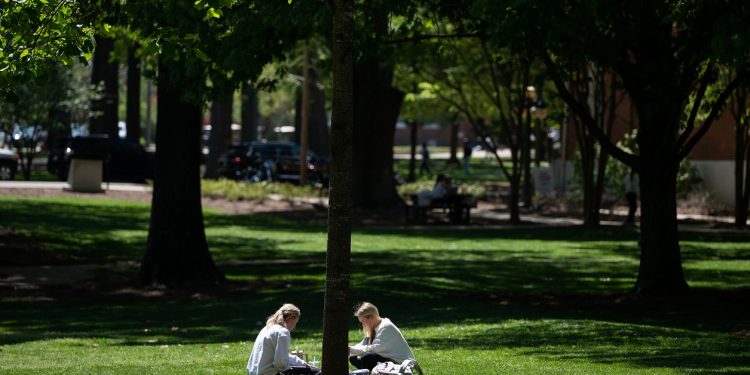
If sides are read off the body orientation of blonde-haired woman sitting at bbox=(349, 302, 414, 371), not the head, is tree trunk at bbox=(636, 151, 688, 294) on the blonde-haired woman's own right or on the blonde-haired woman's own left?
on the blonde-haired woman's own right

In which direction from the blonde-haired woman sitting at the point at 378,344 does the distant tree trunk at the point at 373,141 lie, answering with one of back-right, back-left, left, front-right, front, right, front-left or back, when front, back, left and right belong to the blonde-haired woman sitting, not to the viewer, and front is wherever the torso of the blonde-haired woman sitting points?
right

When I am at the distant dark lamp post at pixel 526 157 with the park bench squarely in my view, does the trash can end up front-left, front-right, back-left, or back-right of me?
front-right

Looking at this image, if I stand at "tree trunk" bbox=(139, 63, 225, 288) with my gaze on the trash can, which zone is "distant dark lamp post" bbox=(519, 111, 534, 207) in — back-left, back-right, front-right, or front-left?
front-right

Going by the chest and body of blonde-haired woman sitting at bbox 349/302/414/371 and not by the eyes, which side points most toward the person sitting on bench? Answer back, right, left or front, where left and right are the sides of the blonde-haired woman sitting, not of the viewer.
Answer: right

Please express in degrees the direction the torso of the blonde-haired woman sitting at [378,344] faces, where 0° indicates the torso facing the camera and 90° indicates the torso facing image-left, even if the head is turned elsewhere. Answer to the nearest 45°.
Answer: approximately 90°

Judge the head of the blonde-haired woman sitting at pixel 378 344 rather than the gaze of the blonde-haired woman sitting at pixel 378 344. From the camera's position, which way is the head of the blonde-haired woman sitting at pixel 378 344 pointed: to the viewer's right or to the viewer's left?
to the viewer's left

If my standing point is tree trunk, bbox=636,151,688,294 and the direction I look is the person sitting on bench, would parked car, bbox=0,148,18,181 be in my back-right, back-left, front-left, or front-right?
front-left

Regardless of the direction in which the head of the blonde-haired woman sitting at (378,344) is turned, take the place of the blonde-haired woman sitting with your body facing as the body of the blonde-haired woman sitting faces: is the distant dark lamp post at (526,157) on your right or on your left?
on your right

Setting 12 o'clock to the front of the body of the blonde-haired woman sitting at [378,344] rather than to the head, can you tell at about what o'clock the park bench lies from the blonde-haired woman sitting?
The park bench is roughly at 3 o'clock from the blonde-haired woman sitting.

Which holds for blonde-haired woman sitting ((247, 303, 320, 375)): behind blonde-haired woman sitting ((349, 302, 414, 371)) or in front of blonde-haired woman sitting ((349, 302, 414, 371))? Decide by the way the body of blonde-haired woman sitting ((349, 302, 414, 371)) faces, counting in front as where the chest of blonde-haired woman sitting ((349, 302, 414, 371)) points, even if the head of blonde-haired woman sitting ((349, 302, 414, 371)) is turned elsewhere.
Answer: in front

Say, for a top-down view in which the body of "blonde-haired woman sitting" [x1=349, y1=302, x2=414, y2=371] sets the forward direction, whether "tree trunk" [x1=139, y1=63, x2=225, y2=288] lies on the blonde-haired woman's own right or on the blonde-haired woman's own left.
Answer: on the blonde-haired woman's own right
